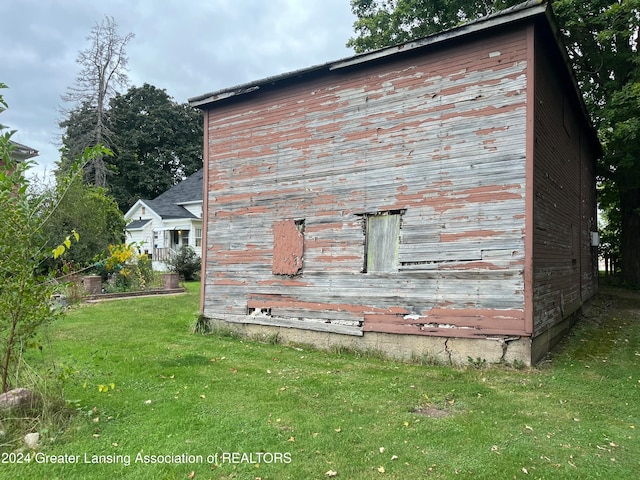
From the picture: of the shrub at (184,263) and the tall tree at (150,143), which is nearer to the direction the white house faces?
the shrub

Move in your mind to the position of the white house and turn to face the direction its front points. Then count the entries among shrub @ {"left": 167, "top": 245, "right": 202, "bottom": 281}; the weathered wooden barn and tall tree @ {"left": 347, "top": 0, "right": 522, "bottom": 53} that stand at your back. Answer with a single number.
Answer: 0

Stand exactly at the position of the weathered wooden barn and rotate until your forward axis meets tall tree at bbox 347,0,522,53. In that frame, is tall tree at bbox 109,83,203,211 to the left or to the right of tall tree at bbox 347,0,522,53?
left

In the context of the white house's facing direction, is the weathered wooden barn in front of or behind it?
in front

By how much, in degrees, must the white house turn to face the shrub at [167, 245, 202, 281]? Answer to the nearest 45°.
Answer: approximately 45° to its right

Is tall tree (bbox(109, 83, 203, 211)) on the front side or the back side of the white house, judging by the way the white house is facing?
on the back side

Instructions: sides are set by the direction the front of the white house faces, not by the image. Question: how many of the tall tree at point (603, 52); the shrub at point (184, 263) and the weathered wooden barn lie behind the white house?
0

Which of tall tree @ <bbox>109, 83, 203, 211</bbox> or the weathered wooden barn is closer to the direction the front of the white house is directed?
the weathered wooden barn

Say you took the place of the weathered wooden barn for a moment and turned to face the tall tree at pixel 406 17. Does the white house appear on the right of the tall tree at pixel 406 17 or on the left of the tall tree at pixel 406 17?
left

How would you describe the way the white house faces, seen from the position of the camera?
facing the viewer and to the right of the viewer
